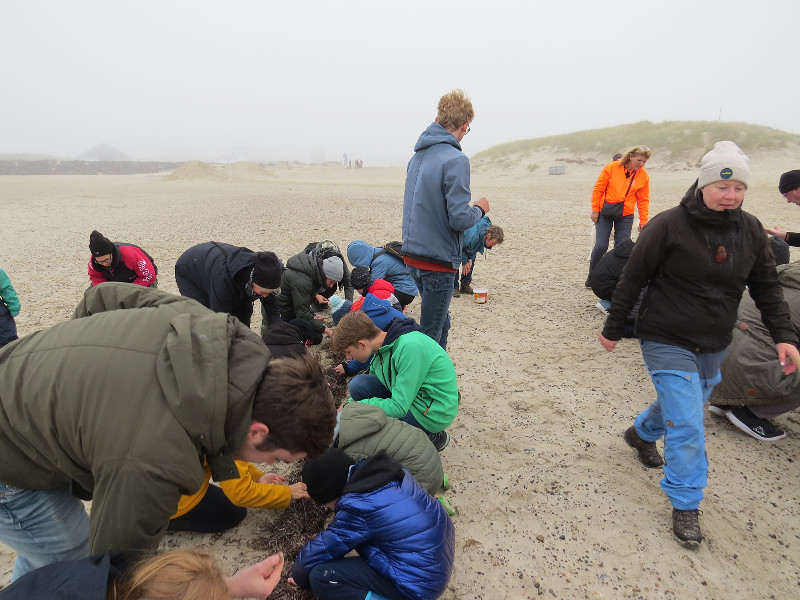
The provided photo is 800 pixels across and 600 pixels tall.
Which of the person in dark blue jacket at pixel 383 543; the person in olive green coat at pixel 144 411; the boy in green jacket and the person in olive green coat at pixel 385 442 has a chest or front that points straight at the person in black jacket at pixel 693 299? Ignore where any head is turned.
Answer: the person in olive green coat at pixel 144 411

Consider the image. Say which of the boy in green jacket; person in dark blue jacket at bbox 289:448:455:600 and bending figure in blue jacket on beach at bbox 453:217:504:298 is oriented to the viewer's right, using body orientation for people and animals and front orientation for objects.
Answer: the bending figure in blue jacket on beach

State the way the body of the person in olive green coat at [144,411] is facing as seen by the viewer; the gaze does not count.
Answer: to the viewer's right

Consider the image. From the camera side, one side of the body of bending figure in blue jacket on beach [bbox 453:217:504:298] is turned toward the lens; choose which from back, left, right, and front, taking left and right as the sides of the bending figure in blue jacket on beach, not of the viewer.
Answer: right

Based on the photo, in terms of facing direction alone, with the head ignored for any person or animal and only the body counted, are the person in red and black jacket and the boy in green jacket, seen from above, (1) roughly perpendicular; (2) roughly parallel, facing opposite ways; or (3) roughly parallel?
roughly perpendicular

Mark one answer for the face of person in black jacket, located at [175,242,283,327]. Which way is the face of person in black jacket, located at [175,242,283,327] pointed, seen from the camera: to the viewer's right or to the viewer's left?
to the viewer's right

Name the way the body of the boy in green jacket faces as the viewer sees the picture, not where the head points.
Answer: to the viewer's left

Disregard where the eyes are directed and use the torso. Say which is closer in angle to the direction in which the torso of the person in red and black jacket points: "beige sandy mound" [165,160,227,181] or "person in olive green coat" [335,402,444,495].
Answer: the person in olive green coat

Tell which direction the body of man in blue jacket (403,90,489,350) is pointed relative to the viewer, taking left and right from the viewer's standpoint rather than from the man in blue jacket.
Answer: facing away from the viewer and to the right of the viewer

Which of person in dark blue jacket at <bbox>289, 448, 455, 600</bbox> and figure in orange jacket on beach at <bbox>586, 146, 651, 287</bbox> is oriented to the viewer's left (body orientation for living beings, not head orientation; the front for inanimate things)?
the person in dark blue jacket
